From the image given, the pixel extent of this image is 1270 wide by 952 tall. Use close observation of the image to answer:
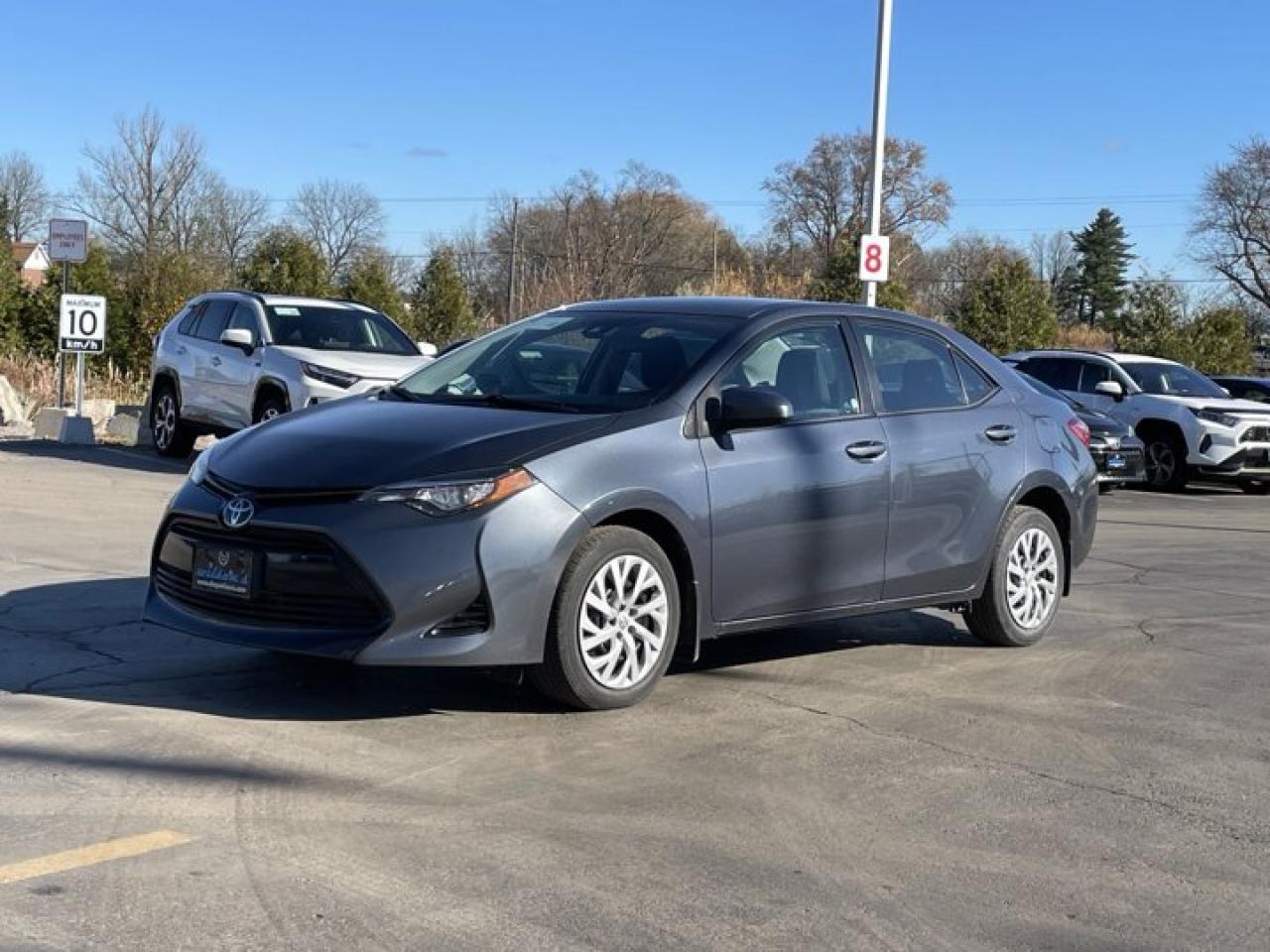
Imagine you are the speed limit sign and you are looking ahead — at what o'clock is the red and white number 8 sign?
The red and white number 8 sign is roughly at 10 o'clock from the speed limit sign.

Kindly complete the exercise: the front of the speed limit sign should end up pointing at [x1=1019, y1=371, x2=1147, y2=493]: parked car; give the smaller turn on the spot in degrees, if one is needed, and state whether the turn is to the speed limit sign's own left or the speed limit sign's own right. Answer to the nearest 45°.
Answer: approximately 45° to the speed limit sign's own left

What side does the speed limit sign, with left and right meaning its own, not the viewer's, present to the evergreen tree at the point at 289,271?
back

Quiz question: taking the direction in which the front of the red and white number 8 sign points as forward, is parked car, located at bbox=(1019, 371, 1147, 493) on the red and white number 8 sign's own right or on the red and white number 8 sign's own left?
on the red and white number 8 sign's own left

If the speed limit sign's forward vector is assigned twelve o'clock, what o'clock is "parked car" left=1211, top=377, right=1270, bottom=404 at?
The parked car is roughly at 9 o'clock from the speed limit sign.

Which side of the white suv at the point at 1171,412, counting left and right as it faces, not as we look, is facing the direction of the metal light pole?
right

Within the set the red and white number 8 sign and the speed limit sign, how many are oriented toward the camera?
2

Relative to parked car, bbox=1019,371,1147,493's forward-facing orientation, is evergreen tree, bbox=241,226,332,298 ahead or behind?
behind

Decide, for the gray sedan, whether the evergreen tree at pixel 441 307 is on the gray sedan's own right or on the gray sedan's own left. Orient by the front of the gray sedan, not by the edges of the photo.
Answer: on the gray sedan's own right

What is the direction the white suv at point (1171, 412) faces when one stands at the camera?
facing the viewer and to the right of the viewer

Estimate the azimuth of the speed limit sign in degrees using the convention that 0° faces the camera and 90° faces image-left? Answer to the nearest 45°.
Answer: approximately 0°

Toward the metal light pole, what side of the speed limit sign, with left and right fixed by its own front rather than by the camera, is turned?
left

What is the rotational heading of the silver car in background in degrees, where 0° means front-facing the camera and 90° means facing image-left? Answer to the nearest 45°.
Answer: approximately 315°

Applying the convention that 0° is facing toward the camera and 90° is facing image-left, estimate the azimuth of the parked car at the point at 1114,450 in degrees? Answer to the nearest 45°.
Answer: approximately 315°

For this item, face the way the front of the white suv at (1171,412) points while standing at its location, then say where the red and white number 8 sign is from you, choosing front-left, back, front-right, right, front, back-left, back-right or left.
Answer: right
